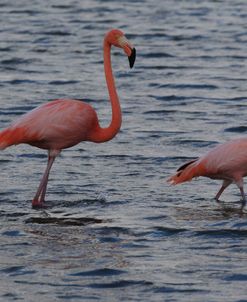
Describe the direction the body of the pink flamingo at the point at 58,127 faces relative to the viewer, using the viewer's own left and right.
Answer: facing to the right of the viewer
